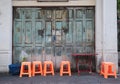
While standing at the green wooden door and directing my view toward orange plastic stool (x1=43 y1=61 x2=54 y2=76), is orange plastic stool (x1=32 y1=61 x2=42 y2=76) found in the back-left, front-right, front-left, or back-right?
front-right

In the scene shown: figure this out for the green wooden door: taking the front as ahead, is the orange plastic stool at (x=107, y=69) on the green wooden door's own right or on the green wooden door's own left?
on the green wooden door's own left

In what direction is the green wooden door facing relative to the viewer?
toward the camera
